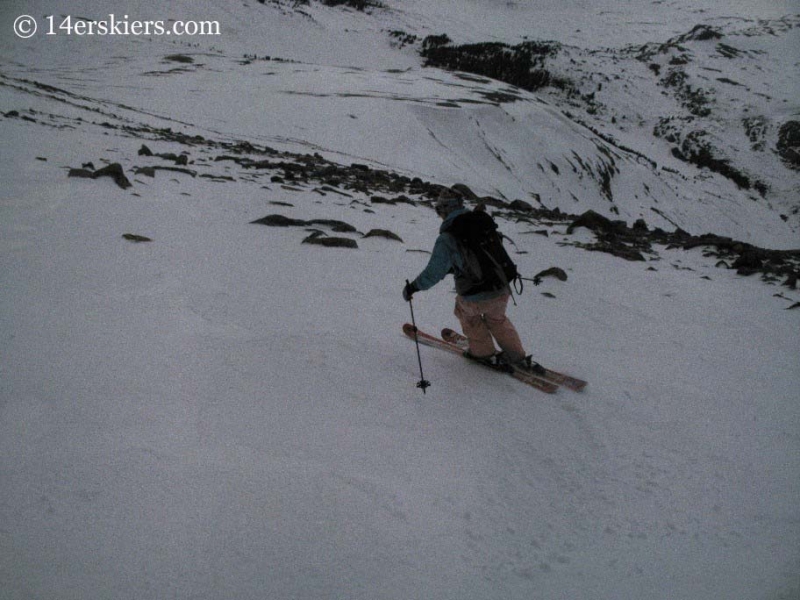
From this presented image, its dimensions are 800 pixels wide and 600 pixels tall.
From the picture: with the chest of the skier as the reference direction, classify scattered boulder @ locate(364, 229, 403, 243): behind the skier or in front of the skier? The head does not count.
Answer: in front

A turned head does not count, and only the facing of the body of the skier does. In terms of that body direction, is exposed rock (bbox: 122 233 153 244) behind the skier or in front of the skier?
in front

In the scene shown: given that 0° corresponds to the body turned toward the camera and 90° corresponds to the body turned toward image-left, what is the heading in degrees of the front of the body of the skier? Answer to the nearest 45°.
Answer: approximately 135°

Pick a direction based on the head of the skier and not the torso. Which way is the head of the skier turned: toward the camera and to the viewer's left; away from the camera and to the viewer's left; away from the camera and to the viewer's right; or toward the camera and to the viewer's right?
away from the camera and to the viewer's left
